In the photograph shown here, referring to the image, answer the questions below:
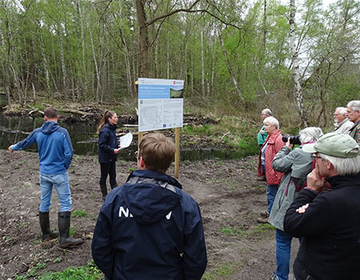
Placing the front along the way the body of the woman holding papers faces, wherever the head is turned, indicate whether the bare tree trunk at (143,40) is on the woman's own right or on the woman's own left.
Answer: on the woman's own left

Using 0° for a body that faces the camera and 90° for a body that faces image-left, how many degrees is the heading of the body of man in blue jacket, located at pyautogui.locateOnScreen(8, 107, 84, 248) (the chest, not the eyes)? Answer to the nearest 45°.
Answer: approximately 225°

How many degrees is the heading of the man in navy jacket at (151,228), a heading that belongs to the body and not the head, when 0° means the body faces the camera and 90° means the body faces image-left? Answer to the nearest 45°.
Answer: approximately 180°

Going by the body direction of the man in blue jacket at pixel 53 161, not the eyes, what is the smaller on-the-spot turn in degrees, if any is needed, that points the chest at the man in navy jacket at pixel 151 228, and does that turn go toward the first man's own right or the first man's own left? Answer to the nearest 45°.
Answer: approximately 135° to the first man's own right

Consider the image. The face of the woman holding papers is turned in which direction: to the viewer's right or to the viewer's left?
to the viewer's right

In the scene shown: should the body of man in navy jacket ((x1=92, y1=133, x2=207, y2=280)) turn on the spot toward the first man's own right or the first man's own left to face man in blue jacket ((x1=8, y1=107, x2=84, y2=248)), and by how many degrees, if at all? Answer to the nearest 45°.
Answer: approximately 45° to the first man's own left

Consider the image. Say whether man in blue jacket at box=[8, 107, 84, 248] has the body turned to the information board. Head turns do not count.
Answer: yes

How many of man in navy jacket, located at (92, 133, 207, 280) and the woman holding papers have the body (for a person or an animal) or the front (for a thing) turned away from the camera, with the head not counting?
1

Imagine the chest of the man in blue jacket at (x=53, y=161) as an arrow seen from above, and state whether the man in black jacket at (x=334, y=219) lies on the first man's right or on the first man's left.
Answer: on the first man's right

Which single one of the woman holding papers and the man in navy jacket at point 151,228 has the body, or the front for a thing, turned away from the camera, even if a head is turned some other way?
the man in navy jacket

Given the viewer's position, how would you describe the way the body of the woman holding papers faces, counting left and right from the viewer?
facing to the right of the viewer

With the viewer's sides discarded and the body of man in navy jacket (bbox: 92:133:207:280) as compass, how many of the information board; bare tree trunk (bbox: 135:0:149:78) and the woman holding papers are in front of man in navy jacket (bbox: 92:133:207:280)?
3
